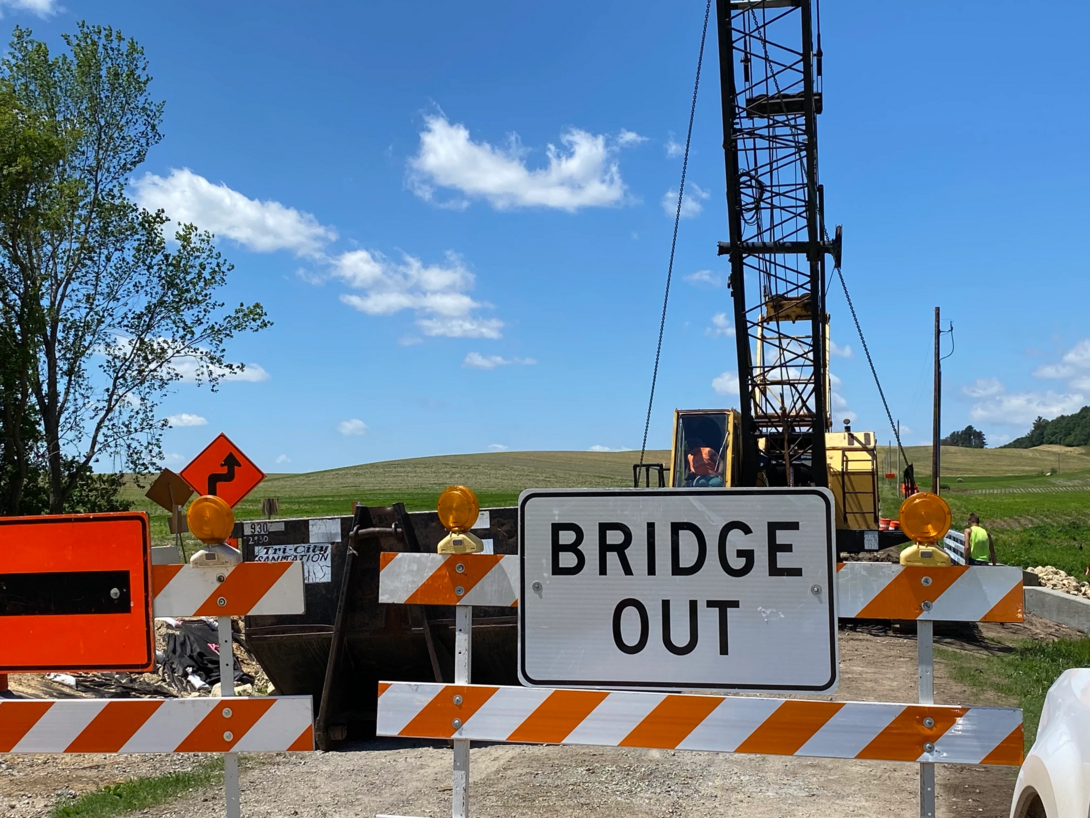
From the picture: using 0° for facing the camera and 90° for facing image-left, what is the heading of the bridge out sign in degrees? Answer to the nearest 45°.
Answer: approximately 0°

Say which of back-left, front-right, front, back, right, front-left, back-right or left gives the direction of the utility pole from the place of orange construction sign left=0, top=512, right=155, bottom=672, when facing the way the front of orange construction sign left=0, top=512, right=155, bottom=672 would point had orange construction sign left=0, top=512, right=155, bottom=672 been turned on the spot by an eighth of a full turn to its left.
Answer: left

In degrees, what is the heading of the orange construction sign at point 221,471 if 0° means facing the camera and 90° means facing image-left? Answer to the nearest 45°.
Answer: approximately 0°

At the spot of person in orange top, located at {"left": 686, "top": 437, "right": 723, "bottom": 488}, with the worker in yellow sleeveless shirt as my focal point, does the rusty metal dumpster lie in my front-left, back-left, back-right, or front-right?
back-right

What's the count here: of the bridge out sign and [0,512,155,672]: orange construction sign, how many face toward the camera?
2

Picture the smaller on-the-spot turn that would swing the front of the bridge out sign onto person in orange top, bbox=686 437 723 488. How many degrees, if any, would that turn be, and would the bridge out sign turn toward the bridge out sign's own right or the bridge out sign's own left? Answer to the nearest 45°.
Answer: approximately 180°

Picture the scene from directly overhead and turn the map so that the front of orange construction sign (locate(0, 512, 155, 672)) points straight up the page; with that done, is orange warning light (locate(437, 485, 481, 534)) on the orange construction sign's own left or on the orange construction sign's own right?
on the orange construction sign's own left

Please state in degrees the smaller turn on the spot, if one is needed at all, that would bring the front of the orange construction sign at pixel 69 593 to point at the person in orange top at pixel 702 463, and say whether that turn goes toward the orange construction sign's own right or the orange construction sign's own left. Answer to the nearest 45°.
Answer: approximately 135° to the orange construction sign's own left

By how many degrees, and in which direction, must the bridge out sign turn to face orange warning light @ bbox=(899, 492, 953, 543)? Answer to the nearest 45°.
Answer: approximately 90° to its left
